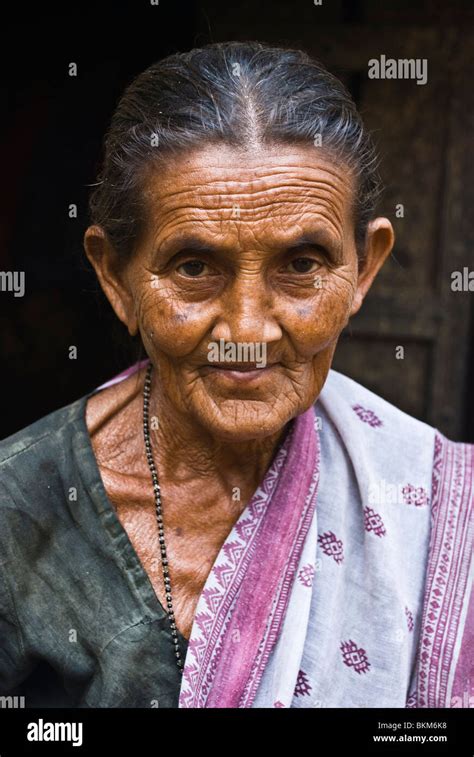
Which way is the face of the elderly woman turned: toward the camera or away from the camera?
toward the camera

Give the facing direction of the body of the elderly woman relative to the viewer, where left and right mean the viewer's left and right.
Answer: facing the viewer
